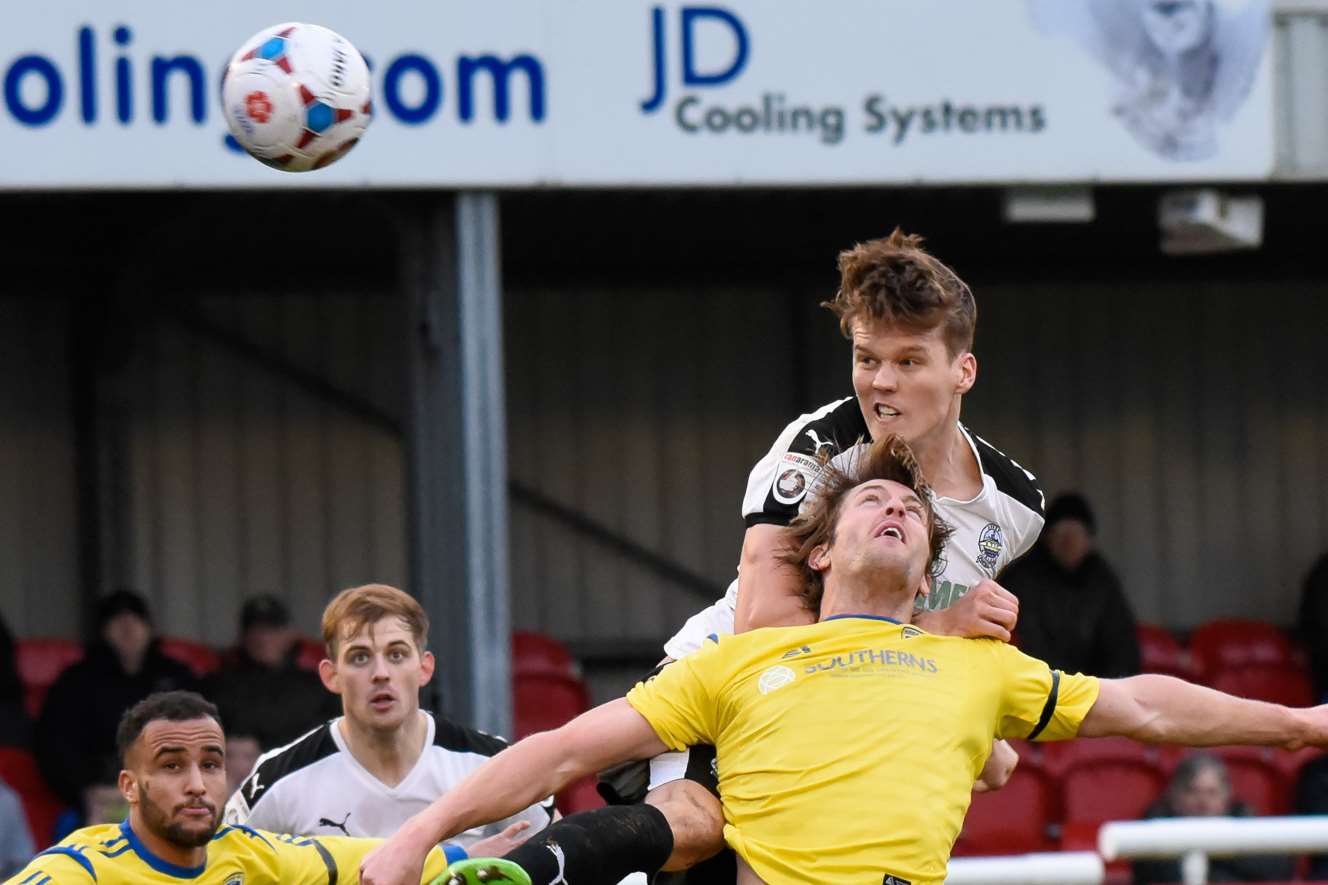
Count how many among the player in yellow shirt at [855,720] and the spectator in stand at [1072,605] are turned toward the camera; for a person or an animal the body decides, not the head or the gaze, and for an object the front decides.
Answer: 2

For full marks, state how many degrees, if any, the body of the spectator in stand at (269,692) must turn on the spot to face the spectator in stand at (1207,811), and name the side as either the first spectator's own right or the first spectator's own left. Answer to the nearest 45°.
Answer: approximately 90° to the first spectator's own left

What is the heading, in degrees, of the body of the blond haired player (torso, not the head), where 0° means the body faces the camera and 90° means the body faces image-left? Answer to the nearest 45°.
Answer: approximately 0°

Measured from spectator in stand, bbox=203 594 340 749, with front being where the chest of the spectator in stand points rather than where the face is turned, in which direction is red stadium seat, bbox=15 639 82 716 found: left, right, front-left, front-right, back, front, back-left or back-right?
back-right

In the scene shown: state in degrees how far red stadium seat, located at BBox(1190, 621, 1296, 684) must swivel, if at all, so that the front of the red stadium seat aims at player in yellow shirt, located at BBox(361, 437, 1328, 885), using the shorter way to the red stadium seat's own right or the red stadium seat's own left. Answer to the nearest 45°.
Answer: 0° — it already faces them

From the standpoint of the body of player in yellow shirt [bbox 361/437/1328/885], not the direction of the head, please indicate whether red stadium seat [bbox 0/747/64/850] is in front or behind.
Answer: behind
